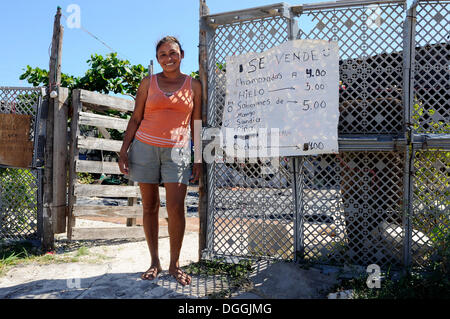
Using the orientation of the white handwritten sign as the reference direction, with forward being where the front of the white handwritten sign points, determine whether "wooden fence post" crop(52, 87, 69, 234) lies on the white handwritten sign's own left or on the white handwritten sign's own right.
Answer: on the white handwritten sign's own right

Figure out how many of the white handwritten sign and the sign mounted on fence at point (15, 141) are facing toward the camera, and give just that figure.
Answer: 2

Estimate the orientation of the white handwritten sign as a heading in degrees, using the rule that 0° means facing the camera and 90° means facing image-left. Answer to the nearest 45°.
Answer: approximately 0°

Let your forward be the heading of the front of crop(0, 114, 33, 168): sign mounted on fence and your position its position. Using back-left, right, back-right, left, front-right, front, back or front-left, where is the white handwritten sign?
front-left

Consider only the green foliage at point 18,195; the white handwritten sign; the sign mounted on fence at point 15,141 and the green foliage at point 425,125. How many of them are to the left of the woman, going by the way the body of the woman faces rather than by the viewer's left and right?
2

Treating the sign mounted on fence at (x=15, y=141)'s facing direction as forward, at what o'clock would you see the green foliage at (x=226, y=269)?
The green foliage is roughly at 11 o'clock from the sign mounted on fence.

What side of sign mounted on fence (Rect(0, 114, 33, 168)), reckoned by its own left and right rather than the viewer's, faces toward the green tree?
back

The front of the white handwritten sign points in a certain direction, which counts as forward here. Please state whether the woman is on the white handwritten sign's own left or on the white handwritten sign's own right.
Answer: on the white handwritten sign's own right

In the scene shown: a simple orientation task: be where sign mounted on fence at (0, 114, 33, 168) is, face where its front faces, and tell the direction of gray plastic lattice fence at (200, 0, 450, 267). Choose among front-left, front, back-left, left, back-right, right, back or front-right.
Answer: front-left

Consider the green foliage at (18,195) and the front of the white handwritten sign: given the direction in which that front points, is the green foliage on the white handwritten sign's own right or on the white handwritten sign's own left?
on the white handwritten sign's own right

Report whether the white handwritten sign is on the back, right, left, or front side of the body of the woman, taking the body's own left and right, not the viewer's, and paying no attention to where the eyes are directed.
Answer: left
